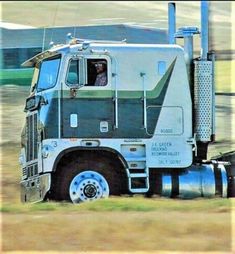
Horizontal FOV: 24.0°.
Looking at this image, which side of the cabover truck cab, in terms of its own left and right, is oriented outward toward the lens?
left
